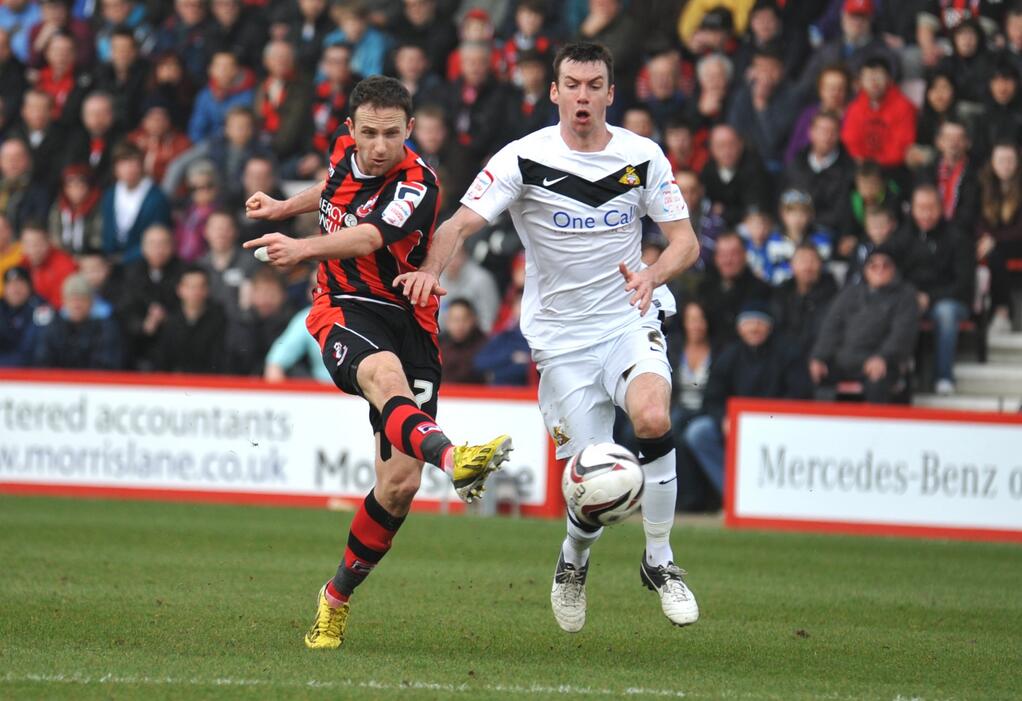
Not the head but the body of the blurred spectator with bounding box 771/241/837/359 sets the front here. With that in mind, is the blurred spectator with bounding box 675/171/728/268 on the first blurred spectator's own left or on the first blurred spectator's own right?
on the first blurred spectator's own right

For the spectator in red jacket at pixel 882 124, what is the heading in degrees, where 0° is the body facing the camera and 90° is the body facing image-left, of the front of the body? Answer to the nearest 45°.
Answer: approximately 0°

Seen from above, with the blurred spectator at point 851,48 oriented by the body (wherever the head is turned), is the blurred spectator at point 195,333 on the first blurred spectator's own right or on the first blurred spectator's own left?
on the first blurred spectator's own right

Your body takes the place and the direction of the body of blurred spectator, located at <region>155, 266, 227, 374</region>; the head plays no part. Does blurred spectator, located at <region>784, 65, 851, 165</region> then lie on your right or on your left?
on your left

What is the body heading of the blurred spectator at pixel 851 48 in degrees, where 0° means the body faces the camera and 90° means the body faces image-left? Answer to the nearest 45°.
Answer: approximately 0°

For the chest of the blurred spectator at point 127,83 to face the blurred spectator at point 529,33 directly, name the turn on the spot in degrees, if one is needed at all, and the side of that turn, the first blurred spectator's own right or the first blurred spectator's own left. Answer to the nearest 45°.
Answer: approximately 45° to the first blurred spectator's own left

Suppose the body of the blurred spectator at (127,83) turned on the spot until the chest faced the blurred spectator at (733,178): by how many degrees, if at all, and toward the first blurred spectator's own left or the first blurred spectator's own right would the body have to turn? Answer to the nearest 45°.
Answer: approximately 45° to the first blurred spectator's own left

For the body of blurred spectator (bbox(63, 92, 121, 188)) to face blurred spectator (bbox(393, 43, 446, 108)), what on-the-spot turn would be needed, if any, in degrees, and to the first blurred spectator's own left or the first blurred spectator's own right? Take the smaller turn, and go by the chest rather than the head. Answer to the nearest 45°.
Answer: approximately 45° to the first blurred spectator's own left

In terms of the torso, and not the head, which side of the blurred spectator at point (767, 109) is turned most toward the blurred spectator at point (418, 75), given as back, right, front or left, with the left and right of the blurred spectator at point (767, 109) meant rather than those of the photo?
right

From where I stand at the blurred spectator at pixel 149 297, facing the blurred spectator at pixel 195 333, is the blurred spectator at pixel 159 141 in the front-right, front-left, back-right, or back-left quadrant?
back-left
